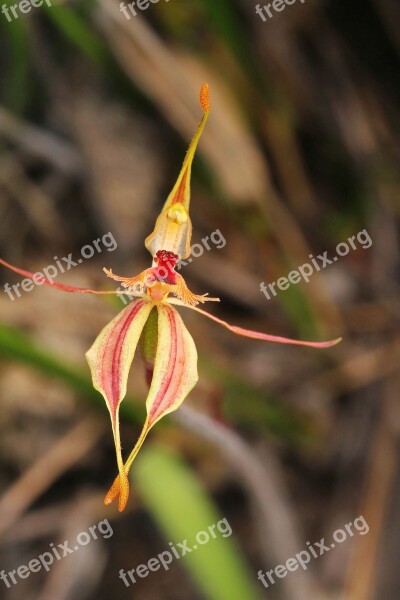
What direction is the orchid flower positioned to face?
toward the camera
